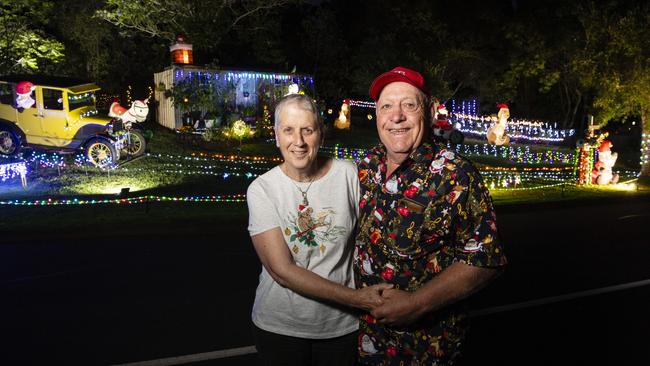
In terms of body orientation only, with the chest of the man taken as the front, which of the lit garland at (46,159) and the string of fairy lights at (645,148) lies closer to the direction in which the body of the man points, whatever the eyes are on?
the lit garland

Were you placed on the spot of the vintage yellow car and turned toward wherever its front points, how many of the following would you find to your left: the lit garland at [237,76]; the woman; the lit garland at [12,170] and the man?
1

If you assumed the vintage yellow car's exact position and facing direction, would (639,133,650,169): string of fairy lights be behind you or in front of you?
in front

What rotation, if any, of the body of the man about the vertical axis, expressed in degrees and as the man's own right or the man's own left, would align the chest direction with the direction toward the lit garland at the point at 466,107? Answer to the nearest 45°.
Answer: approximately 135° to the man's own right

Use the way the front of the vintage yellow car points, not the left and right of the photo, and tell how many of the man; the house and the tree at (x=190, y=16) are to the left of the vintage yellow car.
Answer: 2

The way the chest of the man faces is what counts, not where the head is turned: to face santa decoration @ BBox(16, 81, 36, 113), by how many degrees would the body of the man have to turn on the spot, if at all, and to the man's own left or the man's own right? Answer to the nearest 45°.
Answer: approximately 90° to the man's own right

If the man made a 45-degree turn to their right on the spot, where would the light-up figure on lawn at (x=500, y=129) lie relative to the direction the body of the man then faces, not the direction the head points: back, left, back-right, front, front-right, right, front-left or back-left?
right

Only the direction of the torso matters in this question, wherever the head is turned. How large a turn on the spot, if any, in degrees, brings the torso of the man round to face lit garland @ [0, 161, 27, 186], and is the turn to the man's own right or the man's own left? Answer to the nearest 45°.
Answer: approximately 90° to the man's own right

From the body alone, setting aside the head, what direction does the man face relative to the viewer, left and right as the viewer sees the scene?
facing the viewer and to the left of the viewer

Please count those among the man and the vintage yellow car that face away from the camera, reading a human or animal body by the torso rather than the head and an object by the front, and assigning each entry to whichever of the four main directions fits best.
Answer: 0

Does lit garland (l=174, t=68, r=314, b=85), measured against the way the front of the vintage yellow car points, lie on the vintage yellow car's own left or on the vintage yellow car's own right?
on the vintage yellow car's own left

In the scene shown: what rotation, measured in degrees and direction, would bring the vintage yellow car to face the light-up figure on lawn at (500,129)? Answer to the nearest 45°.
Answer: approximately 45° to its left

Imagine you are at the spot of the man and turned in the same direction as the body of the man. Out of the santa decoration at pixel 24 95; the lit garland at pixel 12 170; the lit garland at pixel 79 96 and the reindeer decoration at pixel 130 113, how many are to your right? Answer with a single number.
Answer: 4

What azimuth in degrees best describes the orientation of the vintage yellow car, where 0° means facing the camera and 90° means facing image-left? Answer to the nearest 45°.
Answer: approximately 315°

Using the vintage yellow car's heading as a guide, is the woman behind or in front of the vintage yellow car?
in front
